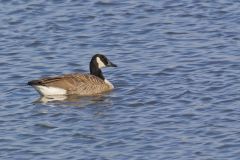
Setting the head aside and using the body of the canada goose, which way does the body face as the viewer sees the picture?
to the viewer's right
